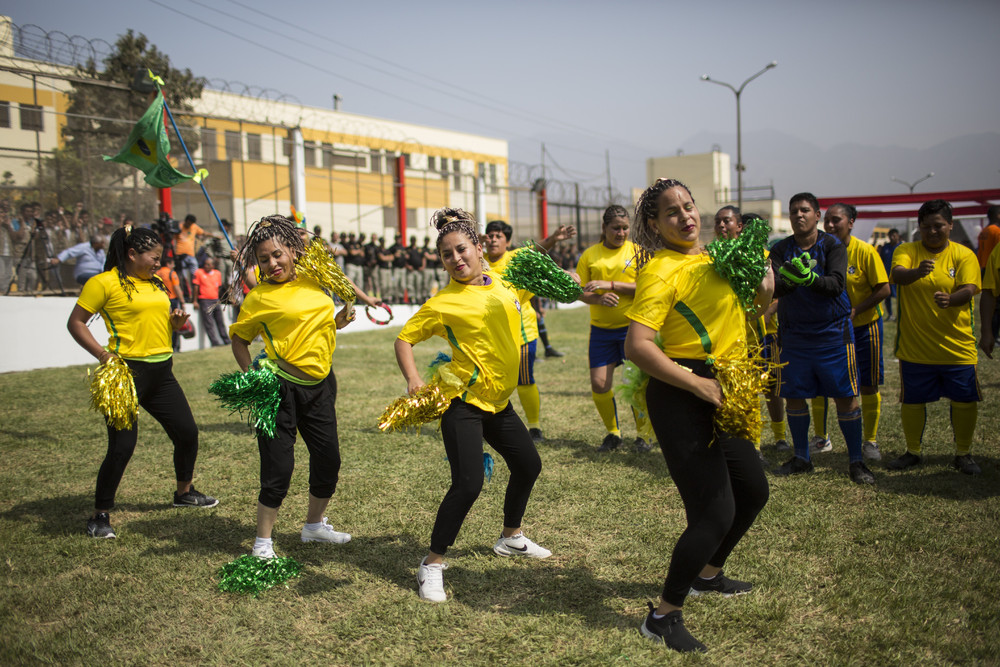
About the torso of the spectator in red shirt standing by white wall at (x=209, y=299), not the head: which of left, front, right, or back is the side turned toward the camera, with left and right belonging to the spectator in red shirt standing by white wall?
front

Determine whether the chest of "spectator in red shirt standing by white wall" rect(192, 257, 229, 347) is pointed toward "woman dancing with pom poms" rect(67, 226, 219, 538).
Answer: yes

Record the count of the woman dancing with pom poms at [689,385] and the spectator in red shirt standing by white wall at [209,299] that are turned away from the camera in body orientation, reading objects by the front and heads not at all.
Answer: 0

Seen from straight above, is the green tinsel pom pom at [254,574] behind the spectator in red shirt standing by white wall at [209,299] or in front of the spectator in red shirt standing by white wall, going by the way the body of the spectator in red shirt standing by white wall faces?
in front

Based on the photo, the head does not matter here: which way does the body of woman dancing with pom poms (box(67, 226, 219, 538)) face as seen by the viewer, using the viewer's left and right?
facing the viewer and to the right of the viewer

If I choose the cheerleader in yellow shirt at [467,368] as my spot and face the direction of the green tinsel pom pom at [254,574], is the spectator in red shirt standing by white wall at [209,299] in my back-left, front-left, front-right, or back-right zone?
front-right

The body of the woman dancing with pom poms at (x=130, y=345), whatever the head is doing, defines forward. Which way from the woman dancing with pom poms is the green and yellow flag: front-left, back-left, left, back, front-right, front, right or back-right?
back-left

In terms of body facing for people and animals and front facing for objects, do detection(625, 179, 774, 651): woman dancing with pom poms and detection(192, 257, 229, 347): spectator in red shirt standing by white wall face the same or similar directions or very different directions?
same or similar directions

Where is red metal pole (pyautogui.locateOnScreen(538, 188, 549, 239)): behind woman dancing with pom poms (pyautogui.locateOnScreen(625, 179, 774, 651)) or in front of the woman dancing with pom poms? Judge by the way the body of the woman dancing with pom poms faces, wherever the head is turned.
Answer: behind
